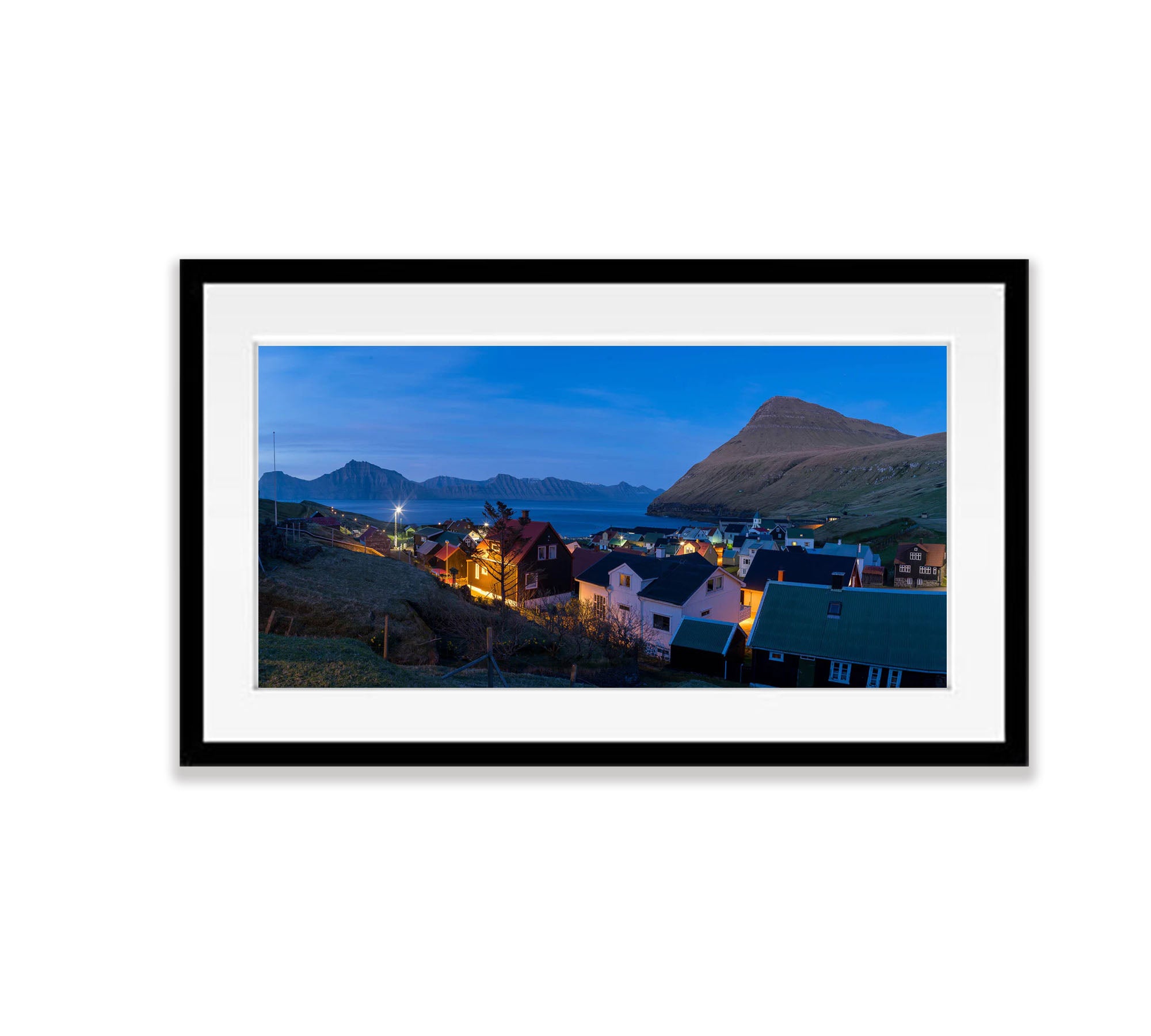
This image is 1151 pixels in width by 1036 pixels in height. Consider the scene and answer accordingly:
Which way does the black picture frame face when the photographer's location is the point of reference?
facing the viewer
